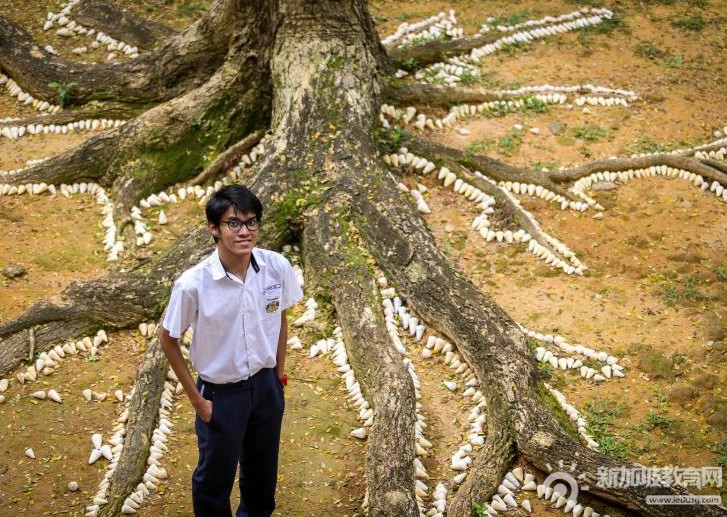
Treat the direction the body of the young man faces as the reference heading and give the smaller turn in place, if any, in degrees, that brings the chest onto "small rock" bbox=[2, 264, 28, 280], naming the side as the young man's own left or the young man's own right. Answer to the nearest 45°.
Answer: approximately 180°

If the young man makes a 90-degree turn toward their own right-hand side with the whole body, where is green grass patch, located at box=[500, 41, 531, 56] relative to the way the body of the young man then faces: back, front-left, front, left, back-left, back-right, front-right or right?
back

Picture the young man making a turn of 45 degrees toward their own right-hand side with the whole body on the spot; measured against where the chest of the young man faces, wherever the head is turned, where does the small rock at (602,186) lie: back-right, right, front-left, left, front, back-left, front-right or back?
back-left

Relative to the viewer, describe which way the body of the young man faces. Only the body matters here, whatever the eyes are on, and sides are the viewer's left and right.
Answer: facing the viewer and to the right of the viewer

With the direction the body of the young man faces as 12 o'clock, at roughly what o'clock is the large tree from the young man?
The large tree is roughly at 8 o'clock from the young man.

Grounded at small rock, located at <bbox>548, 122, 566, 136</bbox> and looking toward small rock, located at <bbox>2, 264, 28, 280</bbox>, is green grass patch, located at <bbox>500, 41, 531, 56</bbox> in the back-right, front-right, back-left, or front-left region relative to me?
back-right
